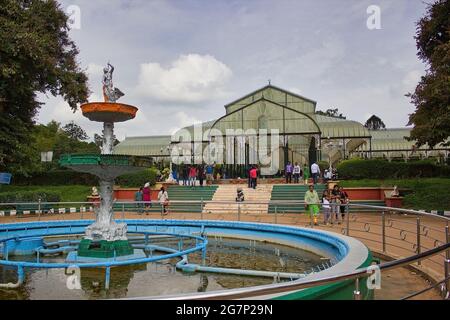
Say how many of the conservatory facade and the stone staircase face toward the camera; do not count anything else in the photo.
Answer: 2

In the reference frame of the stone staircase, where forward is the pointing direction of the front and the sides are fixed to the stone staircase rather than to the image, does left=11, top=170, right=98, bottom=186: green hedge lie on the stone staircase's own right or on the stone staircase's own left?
on the stone staircase's own right

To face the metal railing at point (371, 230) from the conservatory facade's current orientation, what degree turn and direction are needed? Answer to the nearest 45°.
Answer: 0° — it already faces it

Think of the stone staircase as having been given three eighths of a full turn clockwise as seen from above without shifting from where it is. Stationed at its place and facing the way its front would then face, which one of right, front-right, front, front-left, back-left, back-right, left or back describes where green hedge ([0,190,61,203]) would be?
front-left

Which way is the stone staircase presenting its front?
toward the camera

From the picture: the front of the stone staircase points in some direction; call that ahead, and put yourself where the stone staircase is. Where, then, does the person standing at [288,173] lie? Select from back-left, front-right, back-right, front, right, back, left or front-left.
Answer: back-left

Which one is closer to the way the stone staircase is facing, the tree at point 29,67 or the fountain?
the fountain

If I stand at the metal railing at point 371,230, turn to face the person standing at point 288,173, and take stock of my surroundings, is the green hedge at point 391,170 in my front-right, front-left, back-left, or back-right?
front-right

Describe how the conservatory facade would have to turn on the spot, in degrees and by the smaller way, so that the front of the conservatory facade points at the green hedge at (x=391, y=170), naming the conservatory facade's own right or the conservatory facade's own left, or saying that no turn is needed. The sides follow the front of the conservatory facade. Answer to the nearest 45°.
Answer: approximately 45° to the conservatory facade's own left

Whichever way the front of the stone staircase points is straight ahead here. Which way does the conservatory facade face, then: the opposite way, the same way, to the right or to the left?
the same way

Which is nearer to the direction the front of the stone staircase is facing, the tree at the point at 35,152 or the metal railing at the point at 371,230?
the metal railing

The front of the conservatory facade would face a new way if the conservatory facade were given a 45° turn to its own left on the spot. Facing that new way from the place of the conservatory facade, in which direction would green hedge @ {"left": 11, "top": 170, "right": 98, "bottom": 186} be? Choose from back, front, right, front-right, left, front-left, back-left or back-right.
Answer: back-right

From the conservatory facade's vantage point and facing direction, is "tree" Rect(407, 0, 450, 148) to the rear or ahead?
ahead

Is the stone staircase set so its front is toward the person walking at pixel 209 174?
no

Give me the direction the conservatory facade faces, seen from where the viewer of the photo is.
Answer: facing the viewer

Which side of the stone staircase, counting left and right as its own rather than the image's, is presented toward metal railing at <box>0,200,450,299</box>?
front

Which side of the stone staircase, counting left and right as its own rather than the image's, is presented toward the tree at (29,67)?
right
